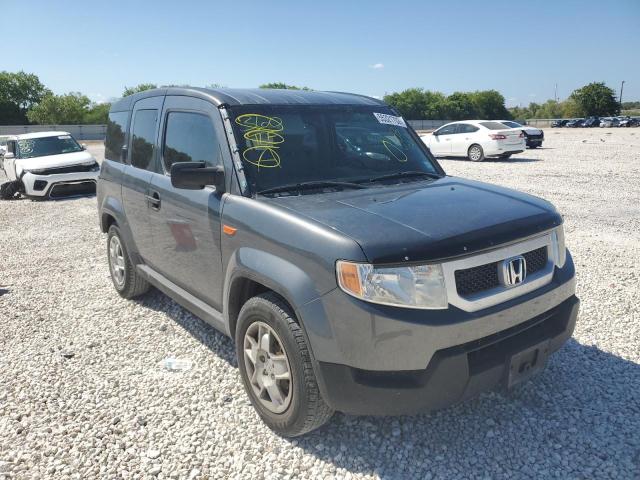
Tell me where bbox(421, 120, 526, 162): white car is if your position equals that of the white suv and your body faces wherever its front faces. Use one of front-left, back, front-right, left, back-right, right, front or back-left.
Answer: front-left

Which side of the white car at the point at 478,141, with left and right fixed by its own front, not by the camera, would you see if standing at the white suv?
left

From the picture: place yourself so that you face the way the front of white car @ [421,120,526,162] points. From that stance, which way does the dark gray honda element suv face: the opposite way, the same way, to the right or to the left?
the opposite way

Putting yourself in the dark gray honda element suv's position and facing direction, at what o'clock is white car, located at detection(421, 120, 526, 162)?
The white car is roughly at 8 o'clock from the dark gray honda element suv.

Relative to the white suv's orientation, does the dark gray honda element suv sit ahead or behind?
ahead

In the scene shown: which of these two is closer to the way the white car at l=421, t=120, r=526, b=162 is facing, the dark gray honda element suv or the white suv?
the white suv

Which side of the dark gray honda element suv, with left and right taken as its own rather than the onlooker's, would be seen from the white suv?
back

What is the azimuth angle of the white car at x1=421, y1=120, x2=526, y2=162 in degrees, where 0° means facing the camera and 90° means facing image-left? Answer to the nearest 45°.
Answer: approximately 135°

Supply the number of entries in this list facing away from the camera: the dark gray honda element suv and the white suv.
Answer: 0

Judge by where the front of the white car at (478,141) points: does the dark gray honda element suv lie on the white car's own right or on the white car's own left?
on the white car's own left

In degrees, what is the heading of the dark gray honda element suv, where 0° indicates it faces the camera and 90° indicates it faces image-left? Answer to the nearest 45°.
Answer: approximately 315°

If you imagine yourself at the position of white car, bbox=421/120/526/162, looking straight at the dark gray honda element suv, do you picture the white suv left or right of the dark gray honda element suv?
right

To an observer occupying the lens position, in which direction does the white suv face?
facing the viewer and to the right of the viewer

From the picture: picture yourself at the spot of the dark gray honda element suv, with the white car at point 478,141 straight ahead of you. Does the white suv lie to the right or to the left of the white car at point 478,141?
left
